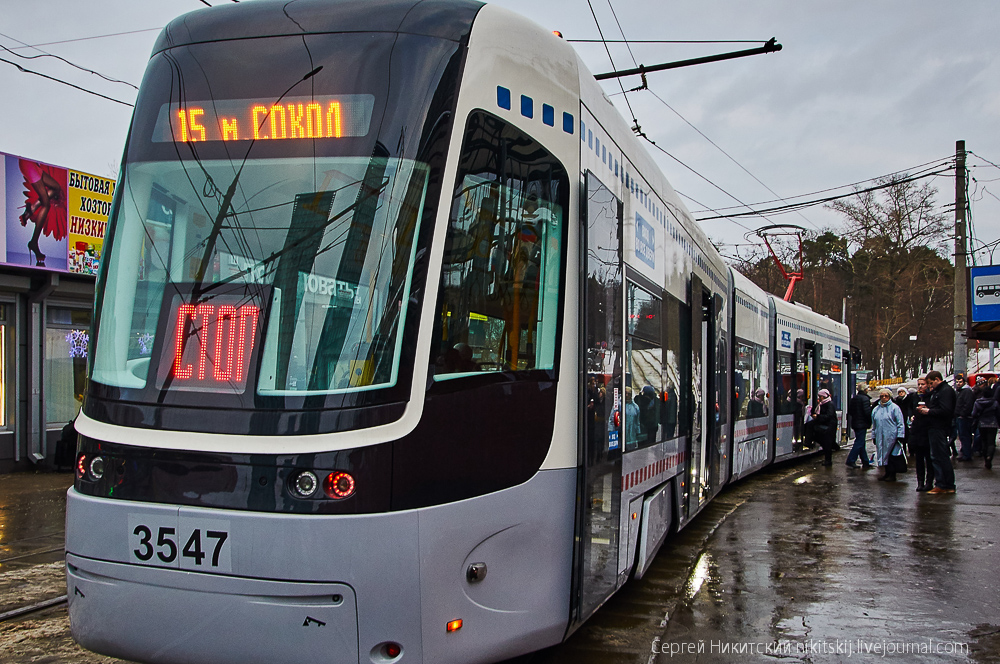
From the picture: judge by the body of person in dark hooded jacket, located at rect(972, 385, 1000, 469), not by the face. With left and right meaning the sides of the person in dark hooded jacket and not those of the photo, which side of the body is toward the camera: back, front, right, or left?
back

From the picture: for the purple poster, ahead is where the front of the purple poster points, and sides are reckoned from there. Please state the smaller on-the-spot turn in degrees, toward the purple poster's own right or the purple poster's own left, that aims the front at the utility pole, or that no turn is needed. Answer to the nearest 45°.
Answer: approximately 45° to the purple poster's own left

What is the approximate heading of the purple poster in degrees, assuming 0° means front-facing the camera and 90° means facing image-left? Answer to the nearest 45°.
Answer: approximately 315°

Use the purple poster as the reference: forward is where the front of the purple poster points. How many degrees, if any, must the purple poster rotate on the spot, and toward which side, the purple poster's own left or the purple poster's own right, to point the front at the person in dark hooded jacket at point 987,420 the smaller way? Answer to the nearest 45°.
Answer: approximately 45° to the purple poster's own left
